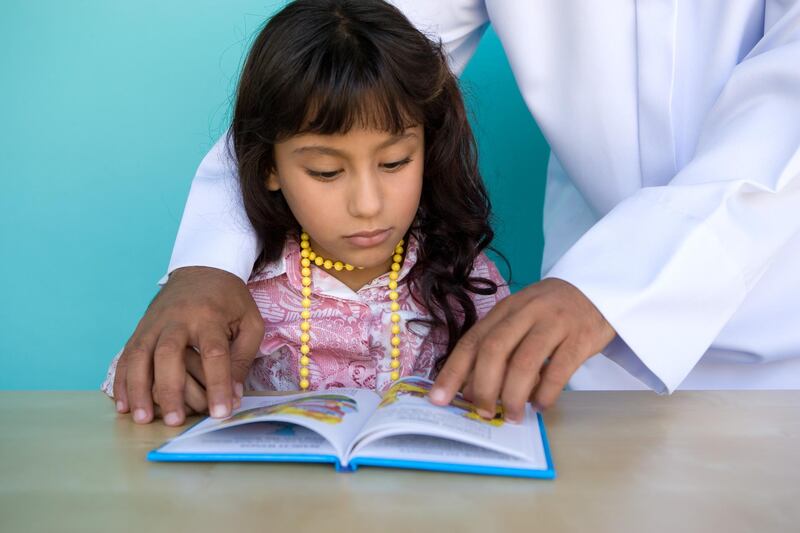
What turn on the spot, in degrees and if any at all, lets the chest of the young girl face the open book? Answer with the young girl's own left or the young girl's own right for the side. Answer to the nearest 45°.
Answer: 0° — they already face it

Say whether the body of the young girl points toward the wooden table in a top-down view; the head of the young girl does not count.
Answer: yes

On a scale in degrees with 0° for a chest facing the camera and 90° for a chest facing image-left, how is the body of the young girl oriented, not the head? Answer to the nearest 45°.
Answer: approximately 0°
